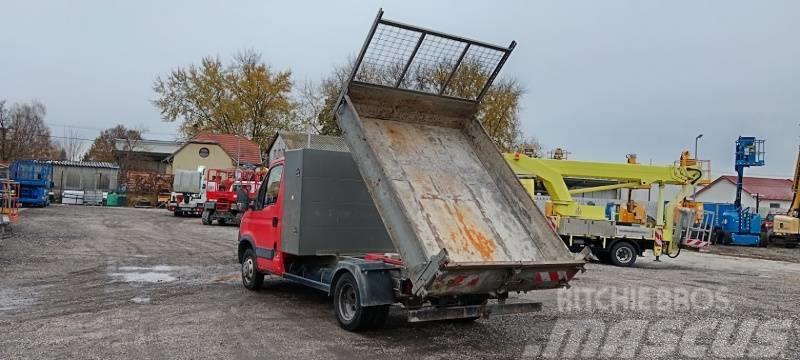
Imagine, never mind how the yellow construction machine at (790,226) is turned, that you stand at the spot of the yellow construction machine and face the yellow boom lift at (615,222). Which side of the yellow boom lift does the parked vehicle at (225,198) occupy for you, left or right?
right

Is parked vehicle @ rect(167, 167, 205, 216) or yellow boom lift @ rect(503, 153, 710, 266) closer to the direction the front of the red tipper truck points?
the parked vehicle

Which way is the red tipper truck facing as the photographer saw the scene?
facing away from the viewer and to the left of the viewer

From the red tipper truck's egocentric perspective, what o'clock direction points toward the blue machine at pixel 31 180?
The blue machine is roughly at 12 o'clock from the red tipper truck.

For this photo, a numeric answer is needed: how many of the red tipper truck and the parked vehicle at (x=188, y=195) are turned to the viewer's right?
0

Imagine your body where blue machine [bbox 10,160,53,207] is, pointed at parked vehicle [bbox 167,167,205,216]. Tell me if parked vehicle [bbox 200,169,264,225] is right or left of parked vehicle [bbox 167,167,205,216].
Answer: right

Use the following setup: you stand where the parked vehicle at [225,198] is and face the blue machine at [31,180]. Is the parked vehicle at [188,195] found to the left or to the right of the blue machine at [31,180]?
right

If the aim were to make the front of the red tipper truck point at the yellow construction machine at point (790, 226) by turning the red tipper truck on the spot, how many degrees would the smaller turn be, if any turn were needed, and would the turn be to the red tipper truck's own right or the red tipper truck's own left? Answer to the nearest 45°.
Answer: approximately 90° to the red tipper truck's own right

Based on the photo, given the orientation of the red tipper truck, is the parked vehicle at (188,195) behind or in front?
in front
